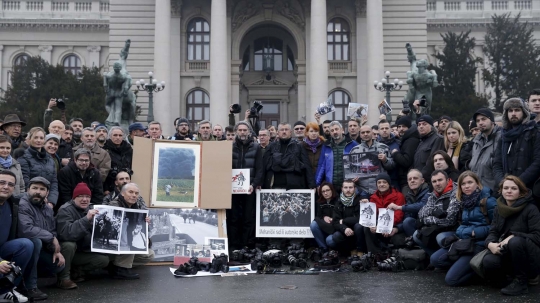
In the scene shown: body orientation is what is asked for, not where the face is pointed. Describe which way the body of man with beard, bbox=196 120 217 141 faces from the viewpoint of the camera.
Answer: toward the camera

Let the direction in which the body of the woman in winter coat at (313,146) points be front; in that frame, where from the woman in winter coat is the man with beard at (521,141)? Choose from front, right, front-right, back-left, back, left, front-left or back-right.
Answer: front-left

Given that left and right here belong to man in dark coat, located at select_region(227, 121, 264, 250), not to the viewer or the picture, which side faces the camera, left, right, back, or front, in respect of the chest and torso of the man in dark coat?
front

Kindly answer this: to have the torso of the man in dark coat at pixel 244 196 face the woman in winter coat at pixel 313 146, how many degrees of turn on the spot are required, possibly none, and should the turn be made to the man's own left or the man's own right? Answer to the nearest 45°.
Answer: approximately 90° to the man's own left

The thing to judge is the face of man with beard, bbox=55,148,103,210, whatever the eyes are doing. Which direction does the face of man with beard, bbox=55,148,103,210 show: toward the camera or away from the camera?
toward the camera

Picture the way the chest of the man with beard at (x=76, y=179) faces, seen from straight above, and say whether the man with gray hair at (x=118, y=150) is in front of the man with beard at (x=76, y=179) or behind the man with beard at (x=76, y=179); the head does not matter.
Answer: behind

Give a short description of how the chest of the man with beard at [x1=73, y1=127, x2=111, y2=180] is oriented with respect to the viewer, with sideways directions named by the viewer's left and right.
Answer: facing the viewer

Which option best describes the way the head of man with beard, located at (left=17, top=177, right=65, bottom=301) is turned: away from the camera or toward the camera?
toward the camera
